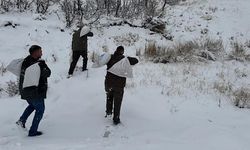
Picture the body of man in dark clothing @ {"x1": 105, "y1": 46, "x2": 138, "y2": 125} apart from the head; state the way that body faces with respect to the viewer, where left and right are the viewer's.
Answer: facing away from the viewer and to the right of the viewer

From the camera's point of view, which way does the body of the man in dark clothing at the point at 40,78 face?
to the viewer's right

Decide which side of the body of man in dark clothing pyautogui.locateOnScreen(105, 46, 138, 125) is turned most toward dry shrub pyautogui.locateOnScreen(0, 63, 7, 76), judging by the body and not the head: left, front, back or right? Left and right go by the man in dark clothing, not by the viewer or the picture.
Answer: left
